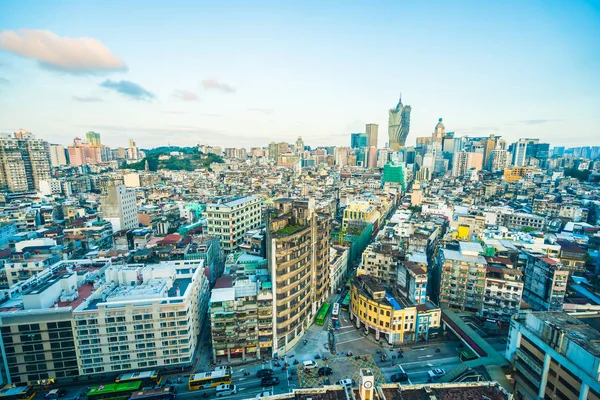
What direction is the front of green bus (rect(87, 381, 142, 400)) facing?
to the viewer's right

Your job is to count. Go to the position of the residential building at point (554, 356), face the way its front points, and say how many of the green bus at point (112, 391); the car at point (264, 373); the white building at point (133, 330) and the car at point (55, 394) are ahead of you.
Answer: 4

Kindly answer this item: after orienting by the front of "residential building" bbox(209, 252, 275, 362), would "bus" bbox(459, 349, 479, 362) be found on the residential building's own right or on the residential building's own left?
on the residential building's own left

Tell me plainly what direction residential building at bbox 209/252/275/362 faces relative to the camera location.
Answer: facing the viewer

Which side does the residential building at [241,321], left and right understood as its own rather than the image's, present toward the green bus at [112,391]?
right

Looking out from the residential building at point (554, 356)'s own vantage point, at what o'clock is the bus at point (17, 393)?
The bus is roughly at 12 o'clock from the residential building.

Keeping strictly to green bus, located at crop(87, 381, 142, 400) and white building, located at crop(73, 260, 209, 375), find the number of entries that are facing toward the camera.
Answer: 1

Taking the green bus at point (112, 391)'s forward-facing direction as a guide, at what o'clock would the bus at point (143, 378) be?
The bus is roughly at 12 o'clock from the green bus.

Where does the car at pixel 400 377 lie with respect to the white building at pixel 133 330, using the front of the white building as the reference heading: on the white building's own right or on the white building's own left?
on the white building's own left

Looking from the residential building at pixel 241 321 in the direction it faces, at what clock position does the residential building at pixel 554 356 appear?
the residential building at pixel 554 356 is roughly at 10 o'clock from the residential building at pixel 241 321.

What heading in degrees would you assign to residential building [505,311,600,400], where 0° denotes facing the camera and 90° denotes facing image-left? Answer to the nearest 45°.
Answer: approximately 45°

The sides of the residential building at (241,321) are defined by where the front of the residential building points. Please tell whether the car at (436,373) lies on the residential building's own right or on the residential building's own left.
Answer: on the residential building's own left

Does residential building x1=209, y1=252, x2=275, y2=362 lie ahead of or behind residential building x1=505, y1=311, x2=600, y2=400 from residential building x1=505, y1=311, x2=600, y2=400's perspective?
ahead

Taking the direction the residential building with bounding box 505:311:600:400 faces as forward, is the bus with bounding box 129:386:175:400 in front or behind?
in front

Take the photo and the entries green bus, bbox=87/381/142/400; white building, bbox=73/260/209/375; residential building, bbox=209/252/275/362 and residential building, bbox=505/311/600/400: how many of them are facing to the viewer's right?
1

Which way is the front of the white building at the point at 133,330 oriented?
toward the camera

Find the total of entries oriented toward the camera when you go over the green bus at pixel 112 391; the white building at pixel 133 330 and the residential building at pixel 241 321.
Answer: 2
